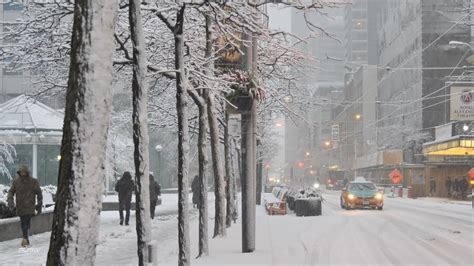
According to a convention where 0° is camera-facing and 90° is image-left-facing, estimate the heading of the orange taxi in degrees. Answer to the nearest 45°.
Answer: approximately 0°

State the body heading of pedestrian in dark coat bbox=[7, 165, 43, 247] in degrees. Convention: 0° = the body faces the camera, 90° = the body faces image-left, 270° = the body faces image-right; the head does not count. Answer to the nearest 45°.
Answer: approximately 0°

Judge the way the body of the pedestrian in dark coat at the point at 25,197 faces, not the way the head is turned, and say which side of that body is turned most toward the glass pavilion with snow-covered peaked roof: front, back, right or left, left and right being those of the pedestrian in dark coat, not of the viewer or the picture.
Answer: back

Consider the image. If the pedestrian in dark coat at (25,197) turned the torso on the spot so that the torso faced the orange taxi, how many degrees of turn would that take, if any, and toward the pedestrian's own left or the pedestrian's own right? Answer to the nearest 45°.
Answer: approximately 135° to the pedestrian's own left
